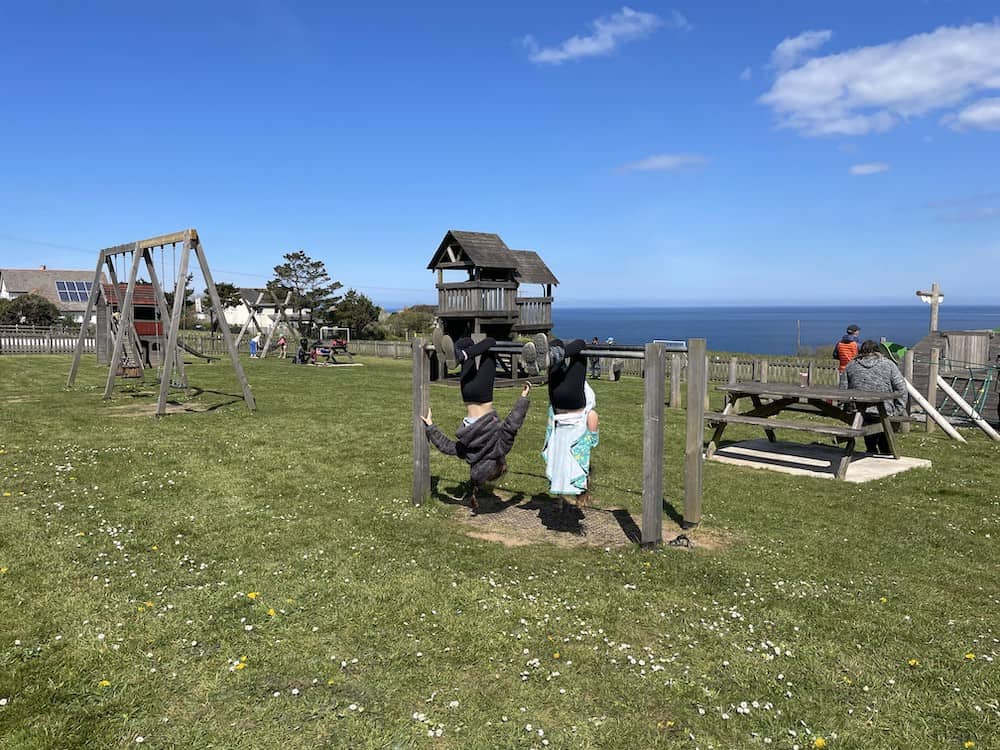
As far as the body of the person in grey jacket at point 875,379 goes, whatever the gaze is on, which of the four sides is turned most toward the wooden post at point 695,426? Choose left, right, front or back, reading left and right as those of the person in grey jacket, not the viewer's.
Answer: back

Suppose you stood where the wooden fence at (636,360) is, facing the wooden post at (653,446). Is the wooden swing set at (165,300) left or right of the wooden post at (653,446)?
right

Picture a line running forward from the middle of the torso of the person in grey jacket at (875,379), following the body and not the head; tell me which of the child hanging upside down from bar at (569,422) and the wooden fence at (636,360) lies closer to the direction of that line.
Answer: the wooden fence

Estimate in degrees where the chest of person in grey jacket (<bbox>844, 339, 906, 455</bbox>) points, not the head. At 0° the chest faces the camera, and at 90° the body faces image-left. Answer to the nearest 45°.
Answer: approximately 180°

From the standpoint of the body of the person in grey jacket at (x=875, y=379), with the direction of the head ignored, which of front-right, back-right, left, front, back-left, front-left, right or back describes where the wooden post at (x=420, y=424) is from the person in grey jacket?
back-left

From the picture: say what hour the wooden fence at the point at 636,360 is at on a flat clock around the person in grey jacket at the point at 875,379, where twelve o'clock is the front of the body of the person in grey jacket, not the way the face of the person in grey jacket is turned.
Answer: The wooden fence is roughly at 11 o'clock from the person in grey jacket.

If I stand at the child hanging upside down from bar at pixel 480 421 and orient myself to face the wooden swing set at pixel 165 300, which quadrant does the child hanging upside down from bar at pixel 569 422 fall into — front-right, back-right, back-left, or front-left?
back-right

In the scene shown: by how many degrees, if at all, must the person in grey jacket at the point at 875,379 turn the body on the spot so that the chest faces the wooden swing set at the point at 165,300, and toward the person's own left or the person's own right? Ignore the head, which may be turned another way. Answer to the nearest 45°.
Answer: approximately 90° to the person's own left

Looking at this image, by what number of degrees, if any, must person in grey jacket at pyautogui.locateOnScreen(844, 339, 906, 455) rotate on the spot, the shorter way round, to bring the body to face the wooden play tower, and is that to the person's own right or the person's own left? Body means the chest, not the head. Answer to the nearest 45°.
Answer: approximately 45° to the person's own left

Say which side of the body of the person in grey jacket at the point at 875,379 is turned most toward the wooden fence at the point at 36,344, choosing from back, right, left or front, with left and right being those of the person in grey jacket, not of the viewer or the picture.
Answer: left

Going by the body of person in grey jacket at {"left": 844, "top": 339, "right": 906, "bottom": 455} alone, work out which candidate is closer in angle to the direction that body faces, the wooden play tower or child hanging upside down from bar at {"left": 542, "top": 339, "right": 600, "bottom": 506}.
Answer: the wooden play tower
